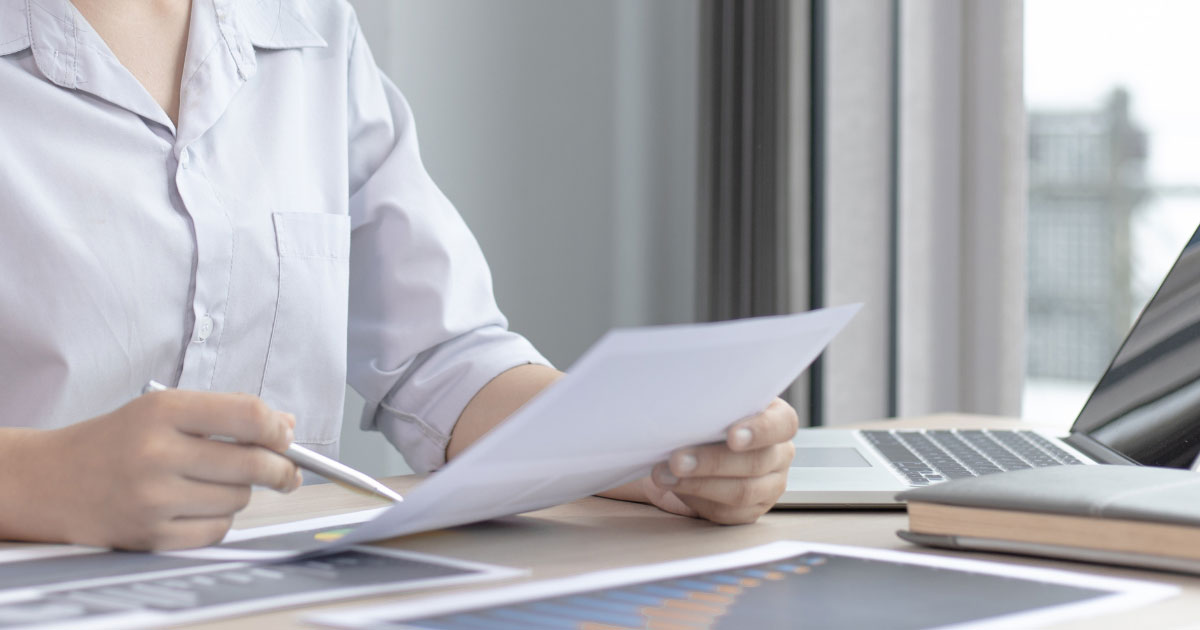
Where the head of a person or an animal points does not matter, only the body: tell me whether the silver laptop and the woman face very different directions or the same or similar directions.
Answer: very different directions

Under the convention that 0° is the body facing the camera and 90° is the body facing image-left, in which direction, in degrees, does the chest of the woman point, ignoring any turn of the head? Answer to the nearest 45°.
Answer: approximately 315°

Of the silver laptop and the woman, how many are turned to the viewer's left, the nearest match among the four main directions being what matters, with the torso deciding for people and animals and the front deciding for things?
1

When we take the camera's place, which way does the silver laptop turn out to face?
facing to the left of the viewer

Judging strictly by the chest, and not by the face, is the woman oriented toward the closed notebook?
yes
